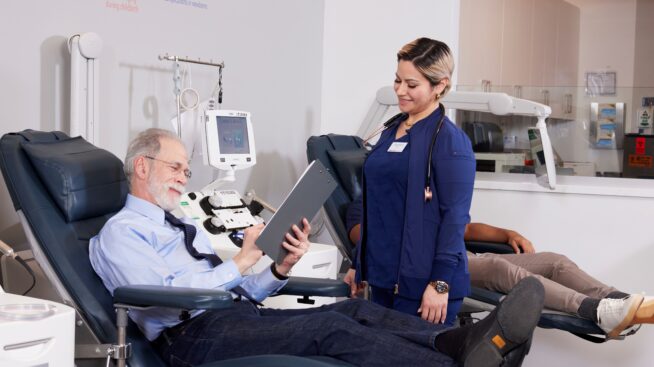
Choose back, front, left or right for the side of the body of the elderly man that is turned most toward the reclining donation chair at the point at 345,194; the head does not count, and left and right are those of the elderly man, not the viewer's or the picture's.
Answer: left

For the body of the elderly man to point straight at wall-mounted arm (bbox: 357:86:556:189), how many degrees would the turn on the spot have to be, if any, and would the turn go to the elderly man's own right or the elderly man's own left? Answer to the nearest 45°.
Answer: approximately 45° to the elderly man's own left

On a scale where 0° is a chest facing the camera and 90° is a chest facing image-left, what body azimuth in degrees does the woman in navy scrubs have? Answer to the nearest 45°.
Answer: approximately 45°

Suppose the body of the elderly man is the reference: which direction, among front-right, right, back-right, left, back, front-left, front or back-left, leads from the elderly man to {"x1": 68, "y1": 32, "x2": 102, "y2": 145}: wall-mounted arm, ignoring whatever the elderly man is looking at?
back-left

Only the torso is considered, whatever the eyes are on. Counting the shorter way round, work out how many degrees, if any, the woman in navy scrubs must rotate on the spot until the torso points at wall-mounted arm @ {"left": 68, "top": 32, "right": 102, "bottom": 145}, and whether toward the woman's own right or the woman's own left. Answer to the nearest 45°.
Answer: approximately 45° to the woman's own right

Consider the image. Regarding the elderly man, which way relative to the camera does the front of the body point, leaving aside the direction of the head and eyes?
to the viewer's right

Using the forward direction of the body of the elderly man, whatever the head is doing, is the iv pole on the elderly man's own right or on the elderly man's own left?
on the elderly man's own left

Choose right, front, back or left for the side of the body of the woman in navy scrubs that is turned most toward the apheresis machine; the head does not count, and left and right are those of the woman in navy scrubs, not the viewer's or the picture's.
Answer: right
